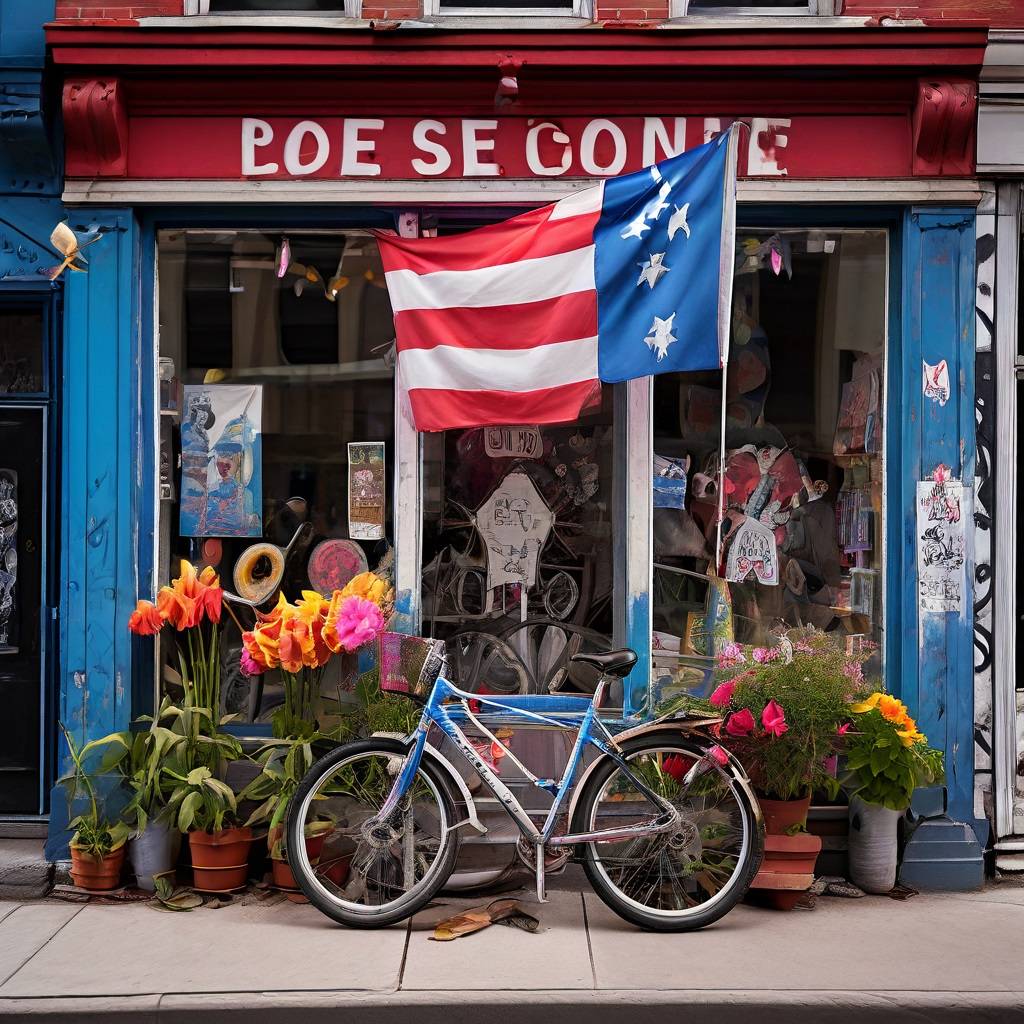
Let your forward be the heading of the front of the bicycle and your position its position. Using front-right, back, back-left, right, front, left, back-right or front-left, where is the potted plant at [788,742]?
back

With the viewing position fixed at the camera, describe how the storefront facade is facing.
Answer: facing the viewer

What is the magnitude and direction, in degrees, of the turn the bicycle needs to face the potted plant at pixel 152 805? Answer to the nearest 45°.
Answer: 0° — it already faces it

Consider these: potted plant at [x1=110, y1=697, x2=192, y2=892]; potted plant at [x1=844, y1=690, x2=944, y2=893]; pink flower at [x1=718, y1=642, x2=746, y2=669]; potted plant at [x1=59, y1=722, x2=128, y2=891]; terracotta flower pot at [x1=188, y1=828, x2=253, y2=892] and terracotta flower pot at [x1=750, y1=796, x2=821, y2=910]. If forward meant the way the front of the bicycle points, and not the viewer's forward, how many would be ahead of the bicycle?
3

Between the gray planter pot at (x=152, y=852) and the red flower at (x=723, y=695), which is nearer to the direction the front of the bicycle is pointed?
the gray planter pot

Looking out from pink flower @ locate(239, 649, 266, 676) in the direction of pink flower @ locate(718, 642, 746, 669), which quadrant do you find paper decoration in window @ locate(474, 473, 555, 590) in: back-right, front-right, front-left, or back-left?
front-left

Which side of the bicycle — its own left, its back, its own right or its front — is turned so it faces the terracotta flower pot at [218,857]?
front

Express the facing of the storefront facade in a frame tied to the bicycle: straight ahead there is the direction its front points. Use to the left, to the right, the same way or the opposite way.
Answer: to the left

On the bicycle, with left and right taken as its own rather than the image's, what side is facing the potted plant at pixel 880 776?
back

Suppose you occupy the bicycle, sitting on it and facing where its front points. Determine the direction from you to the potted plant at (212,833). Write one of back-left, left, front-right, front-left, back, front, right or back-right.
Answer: front

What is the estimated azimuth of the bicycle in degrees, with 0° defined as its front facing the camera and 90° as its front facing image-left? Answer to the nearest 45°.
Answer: approximately 90°

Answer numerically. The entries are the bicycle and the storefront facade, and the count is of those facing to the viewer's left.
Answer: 1
